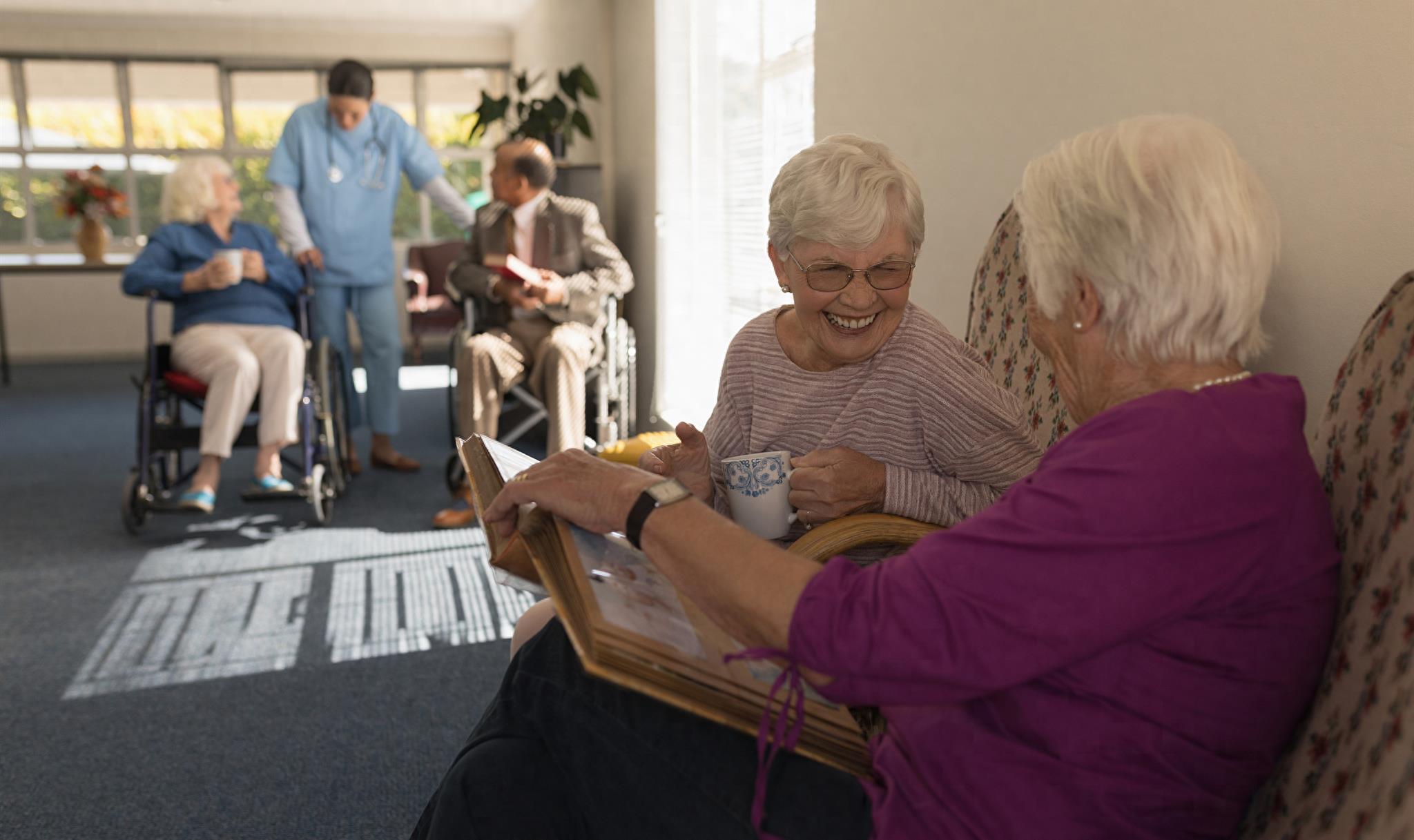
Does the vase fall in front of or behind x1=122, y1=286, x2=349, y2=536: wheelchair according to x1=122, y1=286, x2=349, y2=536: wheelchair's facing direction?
behind

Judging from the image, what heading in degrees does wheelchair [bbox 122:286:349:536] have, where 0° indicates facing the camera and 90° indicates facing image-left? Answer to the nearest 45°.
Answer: approximately 0°

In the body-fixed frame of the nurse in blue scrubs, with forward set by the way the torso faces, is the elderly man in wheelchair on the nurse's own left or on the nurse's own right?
on the nurse's own left

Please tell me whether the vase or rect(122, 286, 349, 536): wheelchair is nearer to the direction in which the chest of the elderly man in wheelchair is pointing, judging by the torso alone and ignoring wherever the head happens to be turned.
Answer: the wheelchair

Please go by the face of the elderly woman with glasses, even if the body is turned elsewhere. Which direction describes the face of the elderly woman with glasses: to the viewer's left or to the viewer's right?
to the viewer's right

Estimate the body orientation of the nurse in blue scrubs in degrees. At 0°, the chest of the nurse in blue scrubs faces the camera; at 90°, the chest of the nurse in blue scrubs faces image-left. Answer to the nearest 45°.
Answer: approximately 0°

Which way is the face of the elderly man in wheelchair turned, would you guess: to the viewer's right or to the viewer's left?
to the viewer's left

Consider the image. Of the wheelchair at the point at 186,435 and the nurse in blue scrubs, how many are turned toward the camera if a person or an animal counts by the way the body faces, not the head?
2

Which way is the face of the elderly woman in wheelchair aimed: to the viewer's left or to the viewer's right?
to the viewer's right
